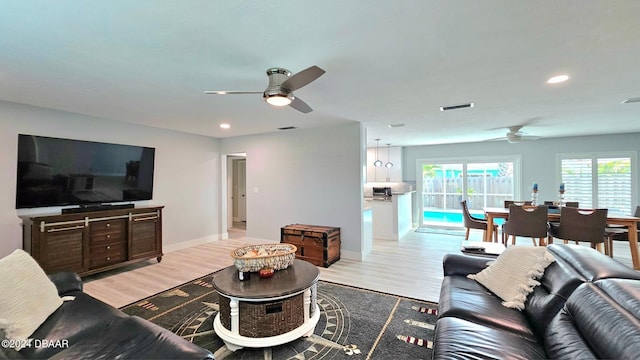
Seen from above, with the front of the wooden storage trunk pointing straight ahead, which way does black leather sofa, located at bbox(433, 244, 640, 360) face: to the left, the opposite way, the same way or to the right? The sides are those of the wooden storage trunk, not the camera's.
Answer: to the right

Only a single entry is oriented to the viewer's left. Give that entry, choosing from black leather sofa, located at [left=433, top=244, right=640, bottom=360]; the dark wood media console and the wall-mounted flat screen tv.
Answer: the black leather sofa

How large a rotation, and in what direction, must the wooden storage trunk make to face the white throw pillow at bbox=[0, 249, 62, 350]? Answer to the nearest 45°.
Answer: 0° — it already faces it

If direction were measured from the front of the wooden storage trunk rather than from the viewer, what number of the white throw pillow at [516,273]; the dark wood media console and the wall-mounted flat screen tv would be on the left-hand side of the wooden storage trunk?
1

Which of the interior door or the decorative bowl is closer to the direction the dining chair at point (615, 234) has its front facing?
the interior door

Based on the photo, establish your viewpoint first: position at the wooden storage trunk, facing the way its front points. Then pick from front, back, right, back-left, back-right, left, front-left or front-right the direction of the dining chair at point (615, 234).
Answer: back-left

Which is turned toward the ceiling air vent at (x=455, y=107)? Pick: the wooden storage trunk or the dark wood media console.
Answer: the dark wood media console

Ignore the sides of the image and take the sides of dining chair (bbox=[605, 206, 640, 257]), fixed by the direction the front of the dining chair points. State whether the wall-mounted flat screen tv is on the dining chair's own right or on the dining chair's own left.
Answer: on the dining chair's own left

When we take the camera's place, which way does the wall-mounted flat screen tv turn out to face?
facing the viewer and to the right of the viewer

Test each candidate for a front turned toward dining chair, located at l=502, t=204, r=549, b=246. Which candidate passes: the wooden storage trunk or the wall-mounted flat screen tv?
the wall-mounted flat screen tv

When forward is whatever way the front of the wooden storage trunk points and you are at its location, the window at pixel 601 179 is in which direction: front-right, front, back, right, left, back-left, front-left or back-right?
back-left
